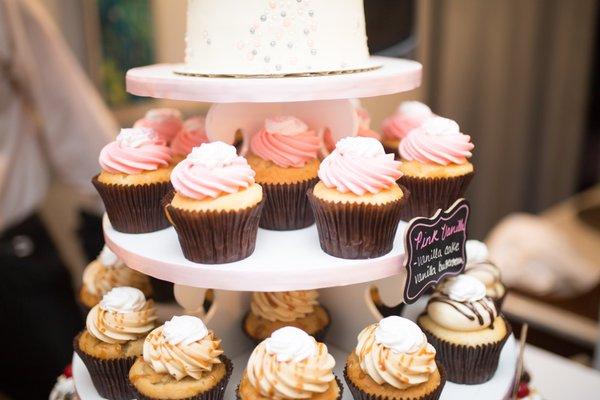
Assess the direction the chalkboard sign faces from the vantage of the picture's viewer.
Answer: facing the viewer and to the right of the viewer
